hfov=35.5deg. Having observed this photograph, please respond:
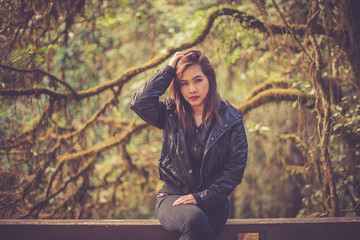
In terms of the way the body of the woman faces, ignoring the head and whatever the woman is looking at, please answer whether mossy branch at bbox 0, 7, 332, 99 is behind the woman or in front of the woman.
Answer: behind

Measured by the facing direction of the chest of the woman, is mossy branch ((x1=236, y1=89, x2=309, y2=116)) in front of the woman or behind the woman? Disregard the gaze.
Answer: behind

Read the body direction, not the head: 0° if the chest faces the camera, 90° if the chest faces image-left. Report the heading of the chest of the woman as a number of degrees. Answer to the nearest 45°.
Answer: approximately 0°
